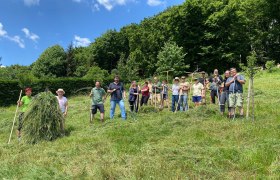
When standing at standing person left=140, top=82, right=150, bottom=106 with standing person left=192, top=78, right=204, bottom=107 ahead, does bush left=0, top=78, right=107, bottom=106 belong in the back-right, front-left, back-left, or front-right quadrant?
back-left

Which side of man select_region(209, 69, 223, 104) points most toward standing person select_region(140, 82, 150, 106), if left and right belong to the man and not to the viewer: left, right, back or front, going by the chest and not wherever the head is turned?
right

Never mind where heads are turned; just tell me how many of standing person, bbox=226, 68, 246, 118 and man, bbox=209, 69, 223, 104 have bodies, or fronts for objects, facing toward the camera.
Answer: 2

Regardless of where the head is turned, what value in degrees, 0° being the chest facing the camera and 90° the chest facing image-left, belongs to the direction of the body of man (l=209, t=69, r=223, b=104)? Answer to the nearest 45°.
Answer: approximately 0°

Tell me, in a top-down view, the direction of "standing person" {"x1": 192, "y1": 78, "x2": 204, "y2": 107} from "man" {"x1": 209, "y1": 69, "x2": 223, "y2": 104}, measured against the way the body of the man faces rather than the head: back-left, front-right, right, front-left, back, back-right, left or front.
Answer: front-right

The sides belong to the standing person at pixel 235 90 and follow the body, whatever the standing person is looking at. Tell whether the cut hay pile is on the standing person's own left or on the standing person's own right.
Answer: on the standing person's own right
